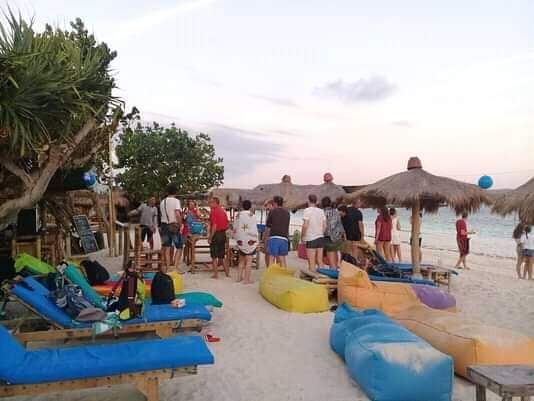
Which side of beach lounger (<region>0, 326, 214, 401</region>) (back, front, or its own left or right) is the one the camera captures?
right

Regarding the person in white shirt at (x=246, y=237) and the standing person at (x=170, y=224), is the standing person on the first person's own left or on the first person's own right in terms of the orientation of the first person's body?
on the first person's own left

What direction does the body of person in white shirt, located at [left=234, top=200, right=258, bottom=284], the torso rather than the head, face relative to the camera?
away from the camera

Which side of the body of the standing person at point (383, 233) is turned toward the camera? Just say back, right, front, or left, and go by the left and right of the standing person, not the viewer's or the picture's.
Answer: back

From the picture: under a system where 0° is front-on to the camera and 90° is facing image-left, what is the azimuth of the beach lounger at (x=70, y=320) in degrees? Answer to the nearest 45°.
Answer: approximately 270°

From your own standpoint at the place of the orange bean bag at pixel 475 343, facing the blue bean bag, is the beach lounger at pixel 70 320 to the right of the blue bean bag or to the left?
right

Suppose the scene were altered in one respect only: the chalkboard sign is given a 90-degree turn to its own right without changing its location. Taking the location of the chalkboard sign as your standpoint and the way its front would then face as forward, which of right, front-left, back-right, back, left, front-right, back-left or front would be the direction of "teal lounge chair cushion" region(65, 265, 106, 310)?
front-left

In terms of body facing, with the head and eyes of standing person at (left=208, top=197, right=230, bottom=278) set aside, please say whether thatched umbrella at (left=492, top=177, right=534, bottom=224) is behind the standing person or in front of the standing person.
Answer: behind
